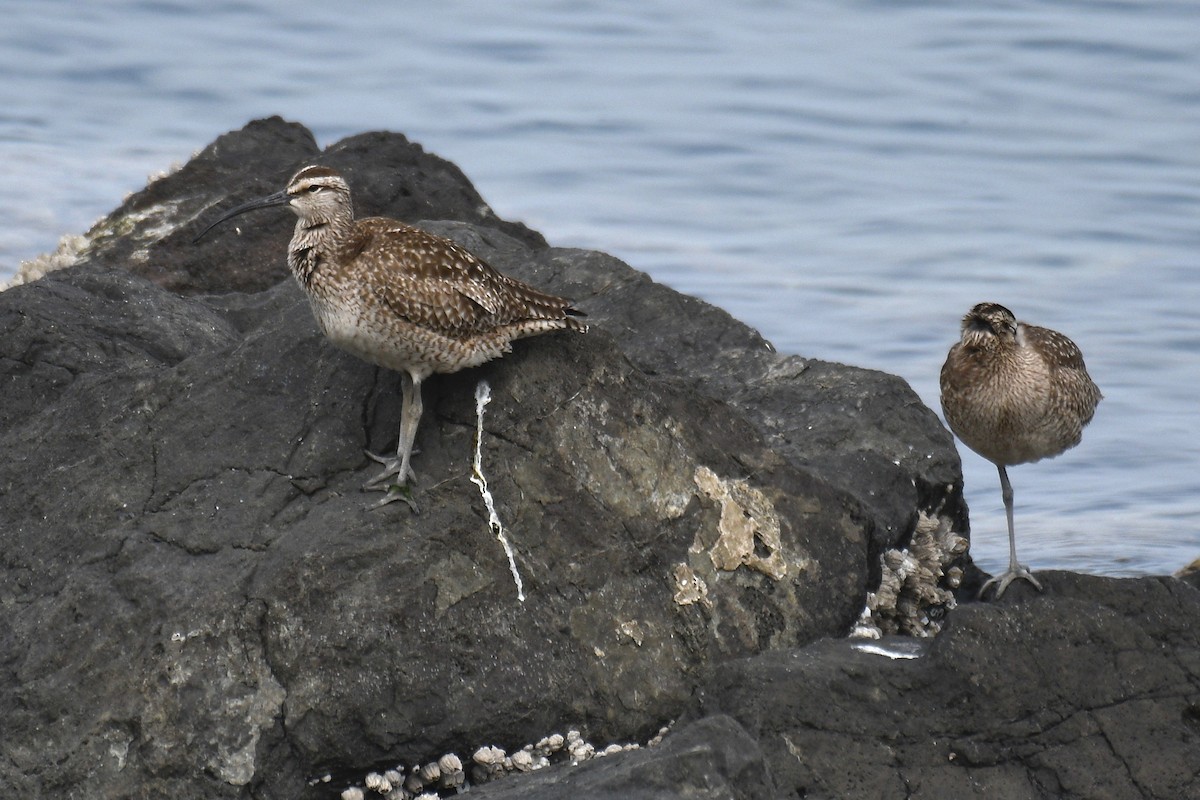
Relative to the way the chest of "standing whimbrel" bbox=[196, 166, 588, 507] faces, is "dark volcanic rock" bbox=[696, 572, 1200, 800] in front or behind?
behind

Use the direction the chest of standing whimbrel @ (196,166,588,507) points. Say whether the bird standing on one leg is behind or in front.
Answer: behind

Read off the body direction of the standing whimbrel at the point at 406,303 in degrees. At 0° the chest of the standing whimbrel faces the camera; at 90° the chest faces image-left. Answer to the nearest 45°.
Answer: approximately 90°

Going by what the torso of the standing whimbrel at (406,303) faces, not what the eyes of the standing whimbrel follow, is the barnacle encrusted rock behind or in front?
behind
